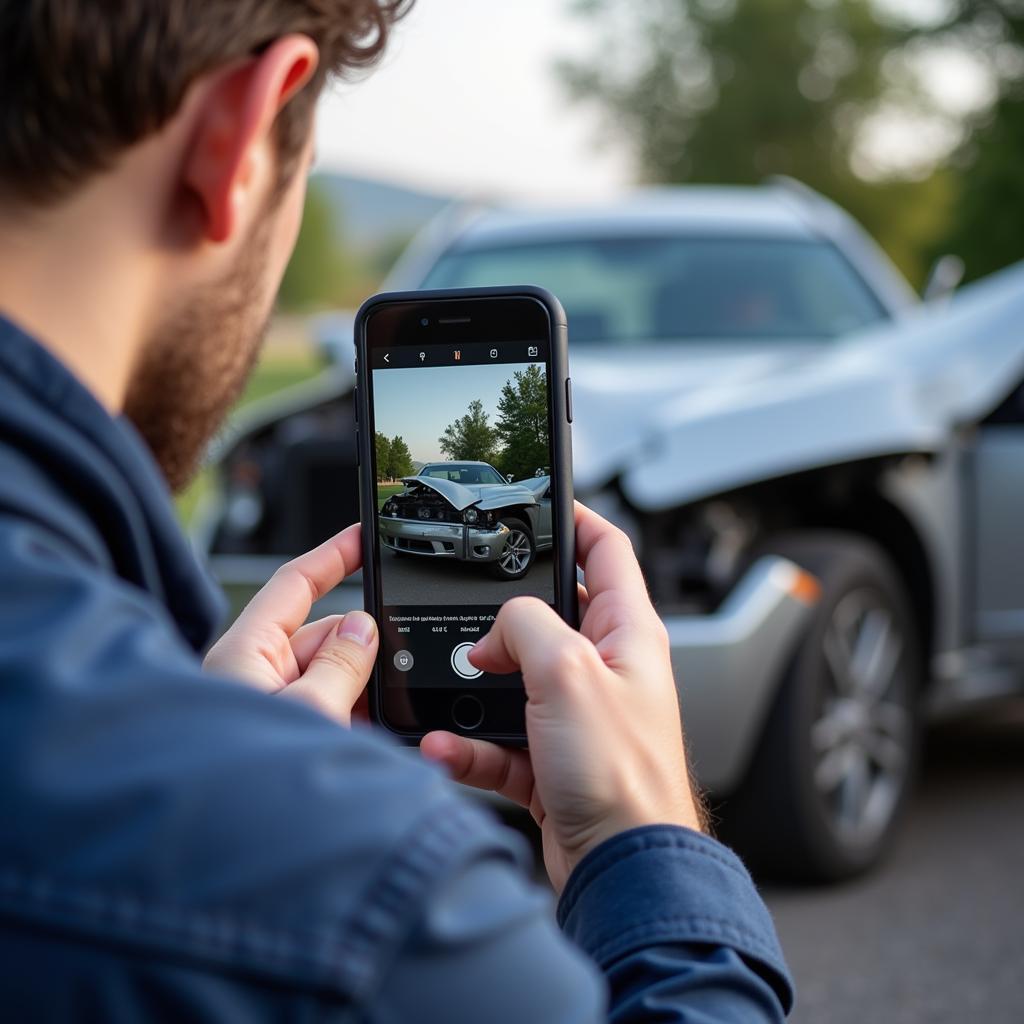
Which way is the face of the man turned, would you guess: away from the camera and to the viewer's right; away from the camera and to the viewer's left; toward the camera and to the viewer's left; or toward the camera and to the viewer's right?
away from the camera and to the viewer's right

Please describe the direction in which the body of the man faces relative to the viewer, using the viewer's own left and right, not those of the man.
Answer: facing away from the viewer and to the right of the viewer
